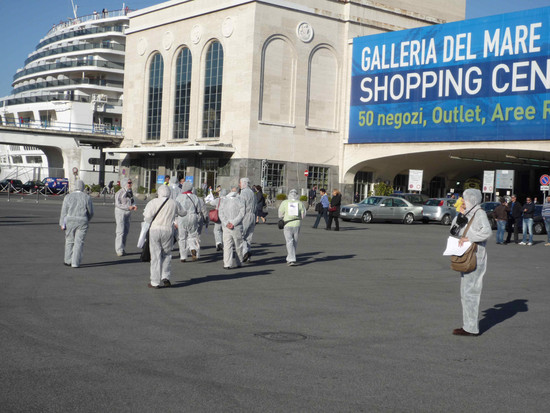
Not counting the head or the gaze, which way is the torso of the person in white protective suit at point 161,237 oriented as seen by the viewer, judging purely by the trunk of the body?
away from the camera

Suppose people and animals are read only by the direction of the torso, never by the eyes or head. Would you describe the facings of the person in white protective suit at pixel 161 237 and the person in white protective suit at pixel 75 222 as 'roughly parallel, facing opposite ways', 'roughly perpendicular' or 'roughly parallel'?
roughly parallel

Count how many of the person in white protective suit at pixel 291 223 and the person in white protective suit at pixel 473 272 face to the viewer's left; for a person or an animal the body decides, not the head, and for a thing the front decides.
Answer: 1

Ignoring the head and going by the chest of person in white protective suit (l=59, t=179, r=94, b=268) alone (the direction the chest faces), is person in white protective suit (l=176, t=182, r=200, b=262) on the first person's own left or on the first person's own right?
on the first person's own right

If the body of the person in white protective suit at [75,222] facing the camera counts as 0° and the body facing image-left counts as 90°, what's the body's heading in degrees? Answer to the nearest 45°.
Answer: approximately 180°

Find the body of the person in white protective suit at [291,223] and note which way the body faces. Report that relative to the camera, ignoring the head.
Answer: away from the camera

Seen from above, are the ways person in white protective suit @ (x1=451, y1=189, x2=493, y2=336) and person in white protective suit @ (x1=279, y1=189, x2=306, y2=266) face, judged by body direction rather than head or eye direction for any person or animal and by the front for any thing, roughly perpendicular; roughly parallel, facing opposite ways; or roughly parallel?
roughly perpendicular

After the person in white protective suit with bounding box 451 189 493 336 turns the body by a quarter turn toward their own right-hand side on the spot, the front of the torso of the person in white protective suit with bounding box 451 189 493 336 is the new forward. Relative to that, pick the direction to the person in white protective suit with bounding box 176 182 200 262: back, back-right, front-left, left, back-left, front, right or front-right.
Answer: front-left

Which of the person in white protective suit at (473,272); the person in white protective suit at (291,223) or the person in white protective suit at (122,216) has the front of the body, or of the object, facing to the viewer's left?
the person in white protective suit at (473,272)

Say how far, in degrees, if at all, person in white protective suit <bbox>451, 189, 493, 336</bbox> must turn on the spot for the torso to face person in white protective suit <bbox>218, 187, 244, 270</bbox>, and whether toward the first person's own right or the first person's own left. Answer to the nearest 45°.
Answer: approximately 45° to the first person's own right

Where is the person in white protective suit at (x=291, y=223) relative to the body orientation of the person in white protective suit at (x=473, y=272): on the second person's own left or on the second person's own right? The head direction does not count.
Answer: on the second person's own right

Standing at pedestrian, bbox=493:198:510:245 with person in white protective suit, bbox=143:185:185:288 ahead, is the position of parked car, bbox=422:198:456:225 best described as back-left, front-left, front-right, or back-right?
back-right

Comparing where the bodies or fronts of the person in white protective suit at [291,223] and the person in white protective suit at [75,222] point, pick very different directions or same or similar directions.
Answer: same or similar directions
